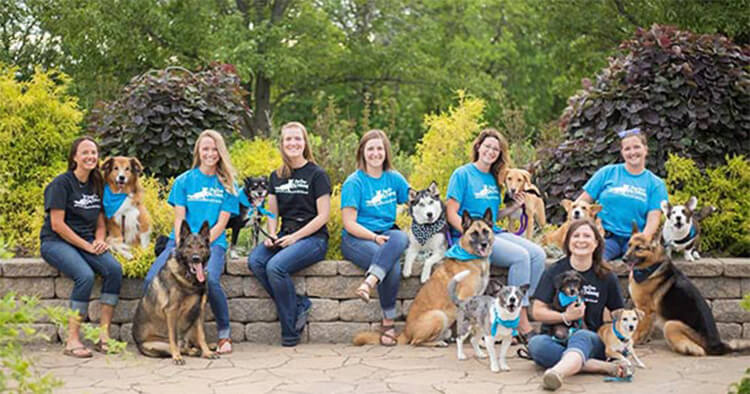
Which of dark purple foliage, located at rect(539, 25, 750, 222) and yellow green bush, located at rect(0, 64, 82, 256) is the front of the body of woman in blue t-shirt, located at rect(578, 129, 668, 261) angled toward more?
the yellow green bush

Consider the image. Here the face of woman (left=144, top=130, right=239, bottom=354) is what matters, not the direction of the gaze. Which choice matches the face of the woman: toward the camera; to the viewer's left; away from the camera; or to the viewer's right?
toward the camera

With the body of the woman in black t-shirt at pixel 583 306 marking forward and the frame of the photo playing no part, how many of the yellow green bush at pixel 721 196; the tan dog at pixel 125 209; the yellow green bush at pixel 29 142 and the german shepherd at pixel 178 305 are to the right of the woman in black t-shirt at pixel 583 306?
3

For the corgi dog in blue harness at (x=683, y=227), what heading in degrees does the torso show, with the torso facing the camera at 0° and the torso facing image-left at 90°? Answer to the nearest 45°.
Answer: approximately 45°

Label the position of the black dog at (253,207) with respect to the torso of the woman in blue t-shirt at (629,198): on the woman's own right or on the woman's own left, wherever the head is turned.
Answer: on the woman's own right

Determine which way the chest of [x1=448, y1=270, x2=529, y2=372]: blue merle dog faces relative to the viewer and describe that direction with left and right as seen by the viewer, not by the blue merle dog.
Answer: facing the viewer and to the right of the viewer

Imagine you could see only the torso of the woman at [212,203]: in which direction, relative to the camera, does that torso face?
toward the camera

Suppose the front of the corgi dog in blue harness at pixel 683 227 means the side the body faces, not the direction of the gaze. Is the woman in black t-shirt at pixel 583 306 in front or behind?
in front

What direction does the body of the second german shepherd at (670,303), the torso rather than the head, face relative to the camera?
to the viewer's left

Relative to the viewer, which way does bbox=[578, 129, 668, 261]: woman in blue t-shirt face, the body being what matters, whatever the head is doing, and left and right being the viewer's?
facing the viewer

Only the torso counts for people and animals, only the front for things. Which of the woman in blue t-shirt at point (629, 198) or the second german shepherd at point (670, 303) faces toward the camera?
the woman in blue t-shirt

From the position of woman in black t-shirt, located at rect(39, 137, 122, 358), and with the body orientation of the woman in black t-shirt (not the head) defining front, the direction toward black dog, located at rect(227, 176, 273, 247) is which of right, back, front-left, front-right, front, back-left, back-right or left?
front-left

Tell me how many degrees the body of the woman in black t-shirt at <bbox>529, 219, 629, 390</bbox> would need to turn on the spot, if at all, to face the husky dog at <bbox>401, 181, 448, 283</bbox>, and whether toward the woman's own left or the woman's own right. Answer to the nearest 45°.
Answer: approximately 135° to the woman's own right

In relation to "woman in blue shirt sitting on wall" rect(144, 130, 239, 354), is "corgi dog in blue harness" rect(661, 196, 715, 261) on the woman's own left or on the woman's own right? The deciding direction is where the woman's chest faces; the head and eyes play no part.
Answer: on the woman's own left
